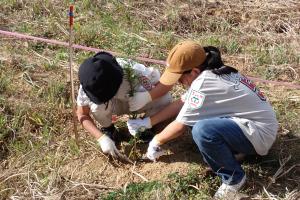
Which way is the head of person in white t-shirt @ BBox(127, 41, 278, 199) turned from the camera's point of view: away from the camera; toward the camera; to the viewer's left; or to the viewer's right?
to the viewer's left

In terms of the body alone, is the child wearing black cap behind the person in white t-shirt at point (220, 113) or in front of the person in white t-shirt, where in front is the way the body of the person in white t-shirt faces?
in front

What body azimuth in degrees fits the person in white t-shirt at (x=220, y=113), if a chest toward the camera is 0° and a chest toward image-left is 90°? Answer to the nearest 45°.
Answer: approximately 90°
